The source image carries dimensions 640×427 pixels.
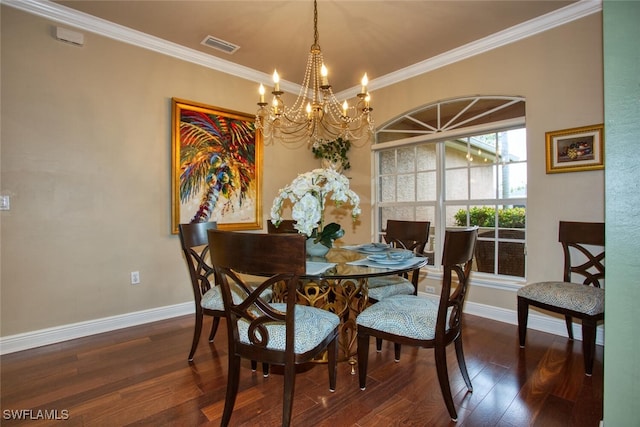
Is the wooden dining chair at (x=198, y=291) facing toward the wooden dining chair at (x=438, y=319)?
yes

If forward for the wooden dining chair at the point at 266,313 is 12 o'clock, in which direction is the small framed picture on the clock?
The small framed picture is roughly at 1 o'clock from the wooden dining chair.

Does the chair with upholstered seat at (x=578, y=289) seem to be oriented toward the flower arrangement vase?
yes

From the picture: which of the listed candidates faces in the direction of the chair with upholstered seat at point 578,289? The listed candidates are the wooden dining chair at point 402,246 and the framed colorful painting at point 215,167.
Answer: the framed colorful painting

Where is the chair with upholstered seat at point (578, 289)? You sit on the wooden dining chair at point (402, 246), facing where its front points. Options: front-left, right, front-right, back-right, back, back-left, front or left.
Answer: back-left

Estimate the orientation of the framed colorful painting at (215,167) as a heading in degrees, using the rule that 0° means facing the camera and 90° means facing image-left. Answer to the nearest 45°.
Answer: approximately 315°

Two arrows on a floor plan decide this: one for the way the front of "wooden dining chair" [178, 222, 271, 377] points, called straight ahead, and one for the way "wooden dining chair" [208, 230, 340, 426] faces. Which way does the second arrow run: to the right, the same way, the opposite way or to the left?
to the left

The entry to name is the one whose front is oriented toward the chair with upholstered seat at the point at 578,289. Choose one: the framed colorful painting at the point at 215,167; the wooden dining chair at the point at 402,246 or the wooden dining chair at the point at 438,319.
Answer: the framed colorful painting

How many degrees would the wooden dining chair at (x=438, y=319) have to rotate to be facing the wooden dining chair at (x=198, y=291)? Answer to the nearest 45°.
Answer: approximately 45° to its left
